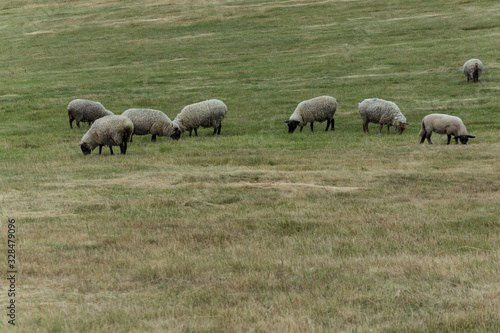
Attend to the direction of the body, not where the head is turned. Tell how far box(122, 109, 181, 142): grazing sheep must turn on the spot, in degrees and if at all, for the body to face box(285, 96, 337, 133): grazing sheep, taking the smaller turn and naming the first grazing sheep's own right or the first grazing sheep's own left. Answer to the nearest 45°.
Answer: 0° — it already faces it

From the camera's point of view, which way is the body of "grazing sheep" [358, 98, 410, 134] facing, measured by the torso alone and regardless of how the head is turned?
to the viewer's right

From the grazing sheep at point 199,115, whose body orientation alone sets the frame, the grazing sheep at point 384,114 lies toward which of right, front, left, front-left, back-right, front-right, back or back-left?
back

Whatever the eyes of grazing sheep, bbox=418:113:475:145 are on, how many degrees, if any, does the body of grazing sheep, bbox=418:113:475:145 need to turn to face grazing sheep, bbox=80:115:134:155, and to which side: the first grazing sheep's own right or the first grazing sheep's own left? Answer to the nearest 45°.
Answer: approximately 135° to the first grazing sheep's own right

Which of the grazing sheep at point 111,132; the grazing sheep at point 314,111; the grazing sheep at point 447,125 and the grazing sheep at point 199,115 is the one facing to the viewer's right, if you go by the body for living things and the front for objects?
the grazing sheep at point 447,125

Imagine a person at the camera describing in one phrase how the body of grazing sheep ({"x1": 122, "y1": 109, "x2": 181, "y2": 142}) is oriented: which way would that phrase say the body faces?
to the viewer's right

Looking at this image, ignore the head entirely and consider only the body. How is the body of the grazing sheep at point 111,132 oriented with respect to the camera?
to the viewer's left

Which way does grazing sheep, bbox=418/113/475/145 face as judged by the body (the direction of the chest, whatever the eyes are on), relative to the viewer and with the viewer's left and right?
facing to the right of the viewer

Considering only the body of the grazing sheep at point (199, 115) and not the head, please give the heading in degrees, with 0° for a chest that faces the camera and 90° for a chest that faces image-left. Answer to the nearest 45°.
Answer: approximately 90°

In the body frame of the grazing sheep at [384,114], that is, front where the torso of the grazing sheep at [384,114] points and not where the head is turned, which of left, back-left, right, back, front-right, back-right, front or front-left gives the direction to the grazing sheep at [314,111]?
back

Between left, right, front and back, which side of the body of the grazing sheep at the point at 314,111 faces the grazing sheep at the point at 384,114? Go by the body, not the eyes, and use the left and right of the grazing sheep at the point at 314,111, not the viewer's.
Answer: back

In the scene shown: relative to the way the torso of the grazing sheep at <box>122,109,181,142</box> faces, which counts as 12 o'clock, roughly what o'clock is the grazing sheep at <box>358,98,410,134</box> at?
the grazing sheep at <box>358,98,410,134</box> is roughly at 12 o'clock from the grazing sheep at <box>122,109,181,142</box>.

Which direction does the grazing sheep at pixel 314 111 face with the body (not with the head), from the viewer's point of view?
to the viewer's left
